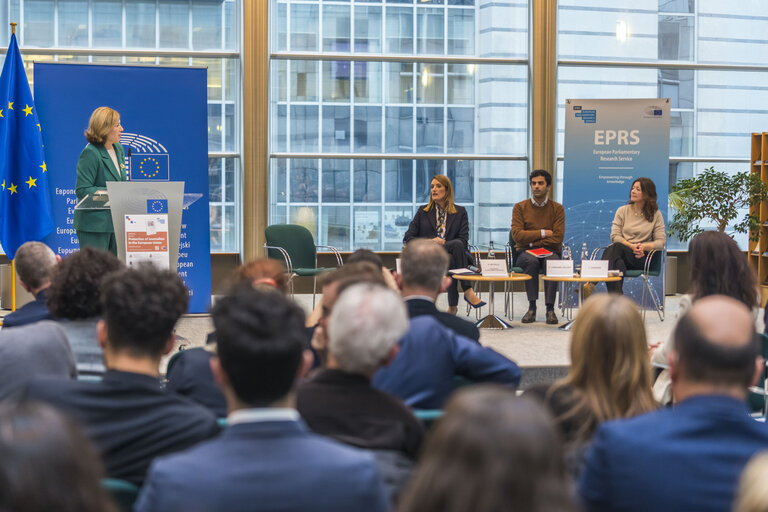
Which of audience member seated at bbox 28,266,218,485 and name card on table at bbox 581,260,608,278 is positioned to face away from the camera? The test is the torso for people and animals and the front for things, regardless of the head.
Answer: the audience member seated

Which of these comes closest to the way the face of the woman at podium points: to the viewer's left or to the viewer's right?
to the viewer's right

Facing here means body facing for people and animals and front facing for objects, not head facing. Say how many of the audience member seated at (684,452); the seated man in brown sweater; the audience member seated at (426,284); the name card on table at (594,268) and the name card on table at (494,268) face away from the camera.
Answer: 2

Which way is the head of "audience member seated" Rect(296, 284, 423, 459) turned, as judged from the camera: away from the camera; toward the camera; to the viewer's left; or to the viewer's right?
away from the camera

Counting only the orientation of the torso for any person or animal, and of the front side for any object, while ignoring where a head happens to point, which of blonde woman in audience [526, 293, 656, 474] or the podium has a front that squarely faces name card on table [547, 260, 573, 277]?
the blonde woman in audience

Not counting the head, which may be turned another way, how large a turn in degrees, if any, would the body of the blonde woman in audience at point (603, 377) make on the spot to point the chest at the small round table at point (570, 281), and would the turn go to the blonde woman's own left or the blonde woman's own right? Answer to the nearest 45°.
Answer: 0° — they already face it

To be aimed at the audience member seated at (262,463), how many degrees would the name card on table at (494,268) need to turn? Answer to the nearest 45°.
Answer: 0° — it already faces them

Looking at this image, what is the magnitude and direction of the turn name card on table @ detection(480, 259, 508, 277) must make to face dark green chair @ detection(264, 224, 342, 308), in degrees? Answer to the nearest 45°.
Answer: approximately 135° to its right

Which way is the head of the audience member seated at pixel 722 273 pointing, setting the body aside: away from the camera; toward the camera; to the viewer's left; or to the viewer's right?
away from the camera

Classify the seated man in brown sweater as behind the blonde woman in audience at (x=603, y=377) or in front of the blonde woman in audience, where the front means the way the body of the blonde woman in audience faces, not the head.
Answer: in front

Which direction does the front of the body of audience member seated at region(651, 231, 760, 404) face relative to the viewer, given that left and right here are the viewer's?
facing away from the viewer and to the left of the viewer

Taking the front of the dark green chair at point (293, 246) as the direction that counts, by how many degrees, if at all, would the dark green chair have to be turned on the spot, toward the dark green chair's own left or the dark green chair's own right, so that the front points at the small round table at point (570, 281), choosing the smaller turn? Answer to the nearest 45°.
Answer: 0° — it already faces it

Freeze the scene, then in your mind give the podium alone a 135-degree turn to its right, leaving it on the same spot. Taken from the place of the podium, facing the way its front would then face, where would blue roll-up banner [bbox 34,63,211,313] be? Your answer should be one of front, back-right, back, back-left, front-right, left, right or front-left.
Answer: front-right

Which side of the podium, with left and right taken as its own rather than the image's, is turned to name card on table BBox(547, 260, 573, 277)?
left

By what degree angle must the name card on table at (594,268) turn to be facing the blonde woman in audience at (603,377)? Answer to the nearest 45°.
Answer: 0° — it already faces them

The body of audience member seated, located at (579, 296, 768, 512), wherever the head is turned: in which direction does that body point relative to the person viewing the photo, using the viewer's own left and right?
facing away from the viewer
